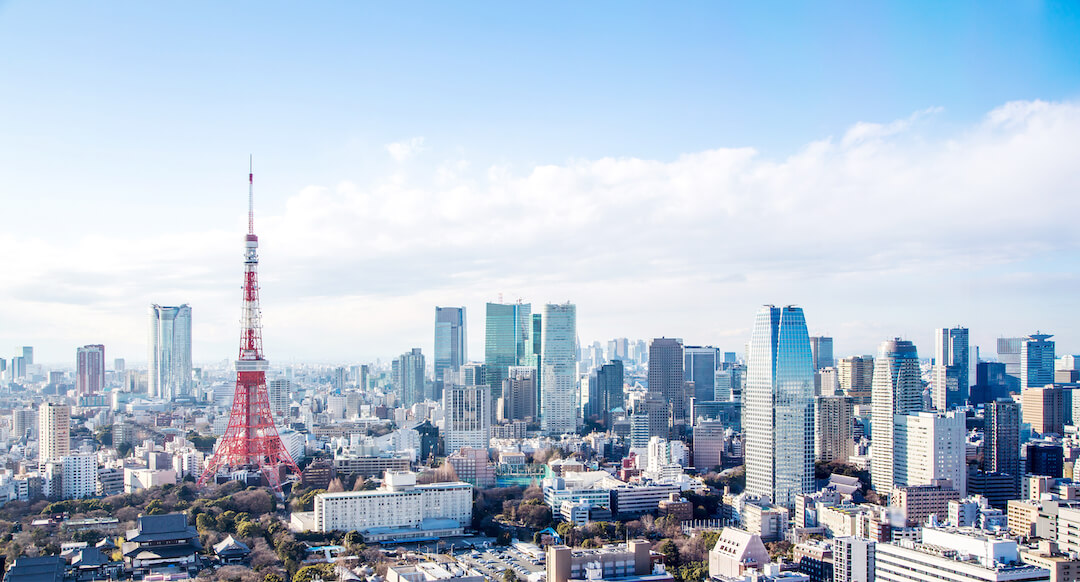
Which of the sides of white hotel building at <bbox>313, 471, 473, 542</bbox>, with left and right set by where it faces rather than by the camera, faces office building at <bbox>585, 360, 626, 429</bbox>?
back

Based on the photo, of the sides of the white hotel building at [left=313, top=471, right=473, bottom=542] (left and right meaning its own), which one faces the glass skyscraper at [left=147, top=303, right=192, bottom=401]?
back

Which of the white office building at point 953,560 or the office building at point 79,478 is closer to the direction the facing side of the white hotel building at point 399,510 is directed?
the white office building

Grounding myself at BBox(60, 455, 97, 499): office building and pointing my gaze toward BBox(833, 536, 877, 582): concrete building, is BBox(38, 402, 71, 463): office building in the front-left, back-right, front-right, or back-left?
back-left

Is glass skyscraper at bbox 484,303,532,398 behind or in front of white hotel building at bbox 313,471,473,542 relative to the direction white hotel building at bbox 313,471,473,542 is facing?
behind

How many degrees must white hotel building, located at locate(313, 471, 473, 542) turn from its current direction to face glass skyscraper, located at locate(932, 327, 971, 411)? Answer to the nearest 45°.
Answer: approximately 135° to its left

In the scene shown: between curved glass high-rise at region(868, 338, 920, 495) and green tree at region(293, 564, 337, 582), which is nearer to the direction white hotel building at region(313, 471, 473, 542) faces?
the green tree

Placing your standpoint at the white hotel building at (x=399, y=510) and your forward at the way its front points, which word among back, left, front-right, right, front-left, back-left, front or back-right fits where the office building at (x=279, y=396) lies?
back

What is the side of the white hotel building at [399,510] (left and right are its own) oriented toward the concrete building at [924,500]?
left

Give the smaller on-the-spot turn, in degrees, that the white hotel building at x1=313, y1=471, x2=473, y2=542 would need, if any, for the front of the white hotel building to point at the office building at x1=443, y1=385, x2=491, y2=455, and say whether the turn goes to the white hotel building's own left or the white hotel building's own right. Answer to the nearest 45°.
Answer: approximately 180°

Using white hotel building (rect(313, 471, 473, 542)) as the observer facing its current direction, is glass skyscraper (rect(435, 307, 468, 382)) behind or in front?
behind

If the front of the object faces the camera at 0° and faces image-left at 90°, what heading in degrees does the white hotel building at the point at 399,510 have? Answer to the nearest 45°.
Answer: approximately 0°
